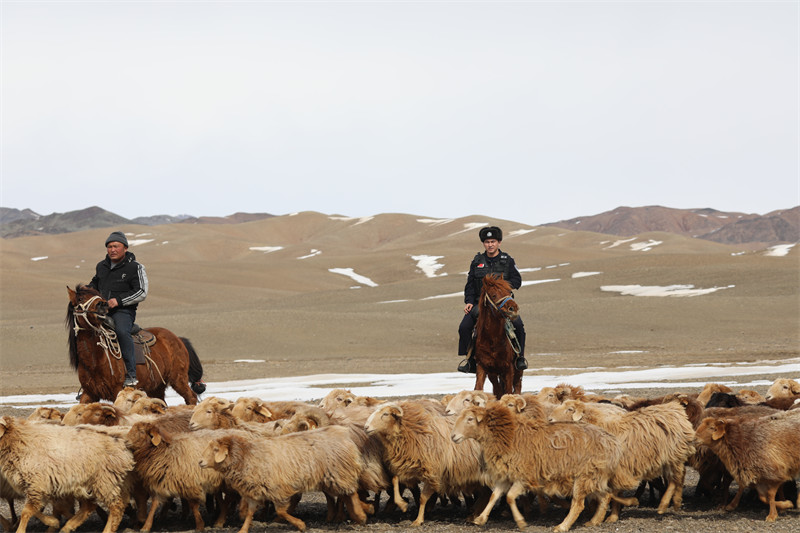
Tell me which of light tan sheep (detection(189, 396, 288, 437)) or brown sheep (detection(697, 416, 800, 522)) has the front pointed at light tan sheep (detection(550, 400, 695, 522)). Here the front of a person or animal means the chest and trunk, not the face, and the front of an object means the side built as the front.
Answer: the brown sheep

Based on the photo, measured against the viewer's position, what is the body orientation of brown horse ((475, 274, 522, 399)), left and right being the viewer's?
facing the viewer

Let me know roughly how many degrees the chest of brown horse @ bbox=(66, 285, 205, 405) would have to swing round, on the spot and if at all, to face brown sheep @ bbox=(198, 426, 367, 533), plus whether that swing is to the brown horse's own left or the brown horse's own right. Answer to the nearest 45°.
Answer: approximately 45° to the brown horse's own left

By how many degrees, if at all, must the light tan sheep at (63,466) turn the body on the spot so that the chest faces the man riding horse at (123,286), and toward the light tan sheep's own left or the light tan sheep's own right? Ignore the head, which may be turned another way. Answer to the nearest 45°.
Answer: approximately 90° to the light tan sheep's own right

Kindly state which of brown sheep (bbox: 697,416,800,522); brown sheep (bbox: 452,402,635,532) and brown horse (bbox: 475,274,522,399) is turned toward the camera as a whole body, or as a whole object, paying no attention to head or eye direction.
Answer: the brown horse

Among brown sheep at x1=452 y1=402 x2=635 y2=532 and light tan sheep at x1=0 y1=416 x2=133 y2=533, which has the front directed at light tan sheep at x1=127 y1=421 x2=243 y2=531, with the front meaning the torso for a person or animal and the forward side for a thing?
the brown sheep

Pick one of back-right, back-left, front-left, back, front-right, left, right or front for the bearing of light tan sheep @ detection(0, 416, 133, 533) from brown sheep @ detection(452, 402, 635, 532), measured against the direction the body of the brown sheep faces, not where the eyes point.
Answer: front

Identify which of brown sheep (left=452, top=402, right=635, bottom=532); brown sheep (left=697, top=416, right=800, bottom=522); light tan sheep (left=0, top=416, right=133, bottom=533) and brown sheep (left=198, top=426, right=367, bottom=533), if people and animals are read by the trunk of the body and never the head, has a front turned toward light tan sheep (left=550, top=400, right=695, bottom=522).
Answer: brown sheep (left=697, top=416, right=800, bottom=522)

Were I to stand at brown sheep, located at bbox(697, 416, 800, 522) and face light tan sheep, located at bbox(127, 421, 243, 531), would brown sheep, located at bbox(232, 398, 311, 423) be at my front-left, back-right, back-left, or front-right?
front-right

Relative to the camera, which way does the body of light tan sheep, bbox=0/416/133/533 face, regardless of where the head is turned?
to the viewer's left

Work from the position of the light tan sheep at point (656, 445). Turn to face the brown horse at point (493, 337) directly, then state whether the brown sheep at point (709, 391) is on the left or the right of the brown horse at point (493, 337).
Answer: right

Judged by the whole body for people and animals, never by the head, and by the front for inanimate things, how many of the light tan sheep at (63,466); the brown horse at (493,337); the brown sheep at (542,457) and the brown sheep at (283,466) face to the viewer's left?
3

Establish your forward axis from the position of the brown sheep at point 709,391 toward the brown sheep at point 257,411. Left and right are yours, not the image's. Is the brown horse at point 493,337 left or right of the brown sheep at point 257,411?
right

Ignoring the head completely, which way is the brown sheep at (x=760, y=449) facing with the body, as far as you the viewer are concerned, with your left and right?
facing to the left of the viewer

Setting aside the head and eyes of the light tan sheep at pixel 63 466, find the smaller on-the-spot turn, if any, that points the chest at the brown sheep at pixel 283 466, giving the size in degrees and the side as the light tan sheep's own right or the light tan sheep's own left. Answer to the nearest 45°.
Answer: approximately 180°

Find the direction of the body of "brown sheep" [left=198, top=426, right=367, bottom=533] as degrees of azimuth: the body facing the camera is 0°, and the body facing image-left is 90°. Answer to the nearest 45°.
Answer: approximately 90°

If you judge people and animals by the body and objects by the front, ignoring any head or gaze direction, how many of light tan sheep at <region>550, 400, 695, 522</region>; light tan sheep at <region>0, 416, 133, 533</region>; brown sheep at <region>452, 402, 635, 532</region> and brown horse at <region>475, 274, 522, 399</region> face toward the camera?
1

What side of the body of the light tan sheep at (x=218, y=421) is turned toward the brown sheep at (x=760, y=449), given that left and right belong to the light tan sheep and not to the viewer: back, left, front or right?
back

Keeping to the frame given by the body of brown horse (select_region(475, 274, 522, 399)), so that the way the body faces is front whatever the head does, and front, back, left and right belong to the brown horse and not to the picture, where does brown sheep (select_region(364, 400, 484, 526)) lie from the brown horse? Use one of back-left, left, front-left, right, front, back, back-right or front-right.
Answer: front

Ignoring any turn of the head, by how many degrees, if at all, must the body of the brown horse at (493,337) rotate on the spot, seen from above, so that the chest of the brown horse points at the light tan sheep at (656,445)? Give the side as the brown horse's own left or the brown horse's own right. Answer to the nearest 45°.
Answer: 0° — it already faces it

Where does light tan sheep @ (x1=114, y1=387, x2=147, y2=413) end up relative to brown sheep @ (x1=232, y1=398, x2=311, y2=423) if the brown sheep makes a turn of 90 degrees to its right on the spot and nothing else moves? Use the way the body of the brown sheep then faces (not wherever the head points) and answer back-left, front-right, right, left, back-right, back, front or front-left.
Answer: front-left
